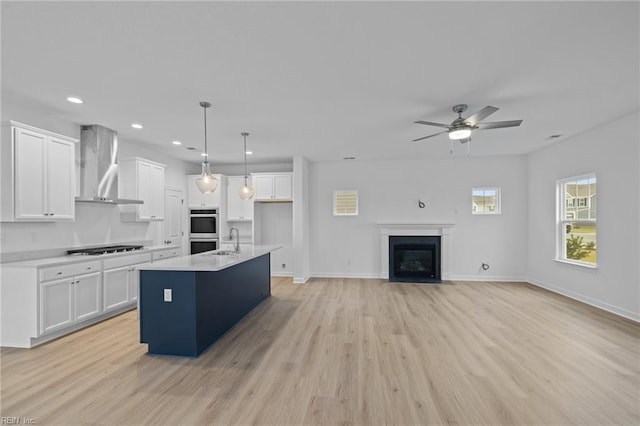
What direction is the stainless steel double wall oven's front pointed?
toward the camera

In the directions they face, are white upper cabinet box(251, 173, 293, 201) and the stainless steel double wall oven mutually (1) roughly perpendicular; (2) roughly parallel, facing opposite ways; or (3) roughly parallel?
roughly parallel

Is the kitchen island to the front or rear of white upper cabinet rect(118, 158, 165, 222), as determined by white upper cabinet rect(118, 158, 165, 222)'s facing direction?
to the front

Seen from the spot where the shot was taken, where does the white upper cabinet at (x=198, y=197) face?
facing the viewer

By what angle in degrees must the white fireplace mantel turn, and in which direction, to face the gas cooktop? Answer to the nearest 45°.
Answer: approximately 45° to its right

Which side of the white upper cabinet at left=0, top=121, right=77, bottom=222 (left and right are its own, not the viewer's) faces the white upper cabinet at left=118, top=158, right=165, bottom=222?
left

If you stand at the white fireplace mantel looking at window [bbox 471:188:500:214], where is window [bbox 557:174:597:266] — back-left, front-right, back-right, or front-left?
front-right

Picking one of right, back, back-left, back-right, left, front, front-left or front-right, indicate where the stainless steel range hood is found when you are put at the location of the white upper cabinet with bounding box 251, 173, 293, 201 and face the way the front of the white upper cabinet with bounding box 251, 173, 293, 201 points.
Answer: front-right

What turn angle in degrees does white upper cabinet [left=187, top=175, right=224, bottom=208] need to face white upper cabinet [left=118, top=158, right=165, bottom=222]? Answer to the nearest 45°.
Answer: approximately 45° to its right

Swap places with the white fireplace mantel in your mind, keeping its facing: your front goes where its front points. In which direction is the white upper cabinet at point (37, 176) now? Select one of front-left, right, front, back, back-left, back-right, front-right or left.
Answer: front-right

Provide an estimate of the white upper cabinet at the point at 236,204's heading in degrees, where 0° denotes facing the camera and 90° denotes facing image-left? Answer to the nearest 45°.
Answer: approximately 0°

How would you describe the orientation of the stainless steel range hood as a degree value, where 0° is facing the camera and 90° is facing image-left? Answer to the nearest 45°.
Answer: approximately 315°

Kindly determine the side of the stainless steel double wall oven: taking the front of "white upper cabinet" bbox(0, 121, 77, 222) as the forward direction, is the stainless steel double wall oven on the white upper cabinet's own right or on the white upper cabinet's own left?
on the white upper cabinet's own left

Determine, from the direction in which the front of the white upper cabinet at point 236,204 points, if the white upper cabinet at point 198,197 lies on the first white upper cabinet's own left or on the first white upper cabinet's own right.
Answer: on the first white upper cabinet's own right

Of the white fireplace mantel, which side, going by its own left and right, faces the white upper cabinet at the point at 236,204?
right

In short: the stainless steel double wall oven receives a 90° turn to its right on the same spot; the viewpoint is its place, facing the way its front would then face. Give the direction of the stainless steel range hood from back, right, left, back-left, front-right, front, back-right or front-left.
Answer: front-left

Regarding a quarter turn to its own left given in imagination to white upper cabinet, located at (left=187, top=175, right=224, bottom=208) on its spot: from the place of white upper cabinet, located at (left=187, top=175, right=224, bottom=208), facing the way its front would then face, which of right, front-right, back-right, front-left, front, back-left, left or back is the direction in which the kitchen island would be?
right

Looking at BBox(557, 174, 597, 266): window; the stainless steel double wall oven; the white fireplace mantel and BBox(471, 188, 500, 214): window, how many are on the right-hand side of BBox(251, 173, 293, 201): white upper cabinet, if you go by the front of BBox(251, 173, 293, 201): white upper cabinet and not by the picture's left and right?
1

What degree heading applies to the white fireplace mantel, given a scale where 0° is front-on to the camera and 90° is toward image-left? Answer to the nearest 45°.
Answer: approximately 0°
